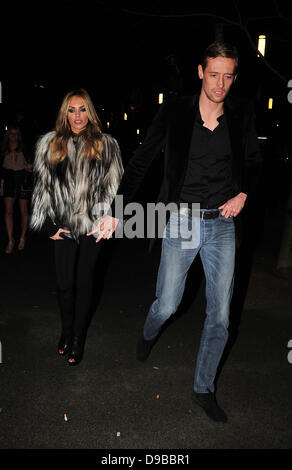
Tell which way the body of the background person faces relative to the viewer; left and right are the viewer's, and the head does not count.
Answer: facing the viewer

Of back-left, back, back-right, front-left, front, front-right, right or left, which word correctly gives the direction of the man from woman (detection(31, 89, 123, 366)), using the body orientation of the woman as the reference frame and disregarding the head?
front-left

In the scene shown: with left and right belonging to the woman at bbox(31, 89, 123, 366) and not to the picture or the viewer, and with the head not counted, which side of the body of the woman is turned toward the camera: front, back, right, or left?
front

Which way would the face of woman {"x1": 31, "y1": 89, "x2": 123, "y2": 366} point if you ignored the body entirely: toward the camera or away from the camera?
toward the camera

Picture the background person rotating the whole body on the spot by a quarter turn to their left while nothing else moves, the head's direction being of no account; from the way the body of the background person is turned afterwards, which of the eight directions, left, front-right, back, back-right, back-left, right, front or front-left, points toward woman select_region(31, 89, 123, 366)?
right
